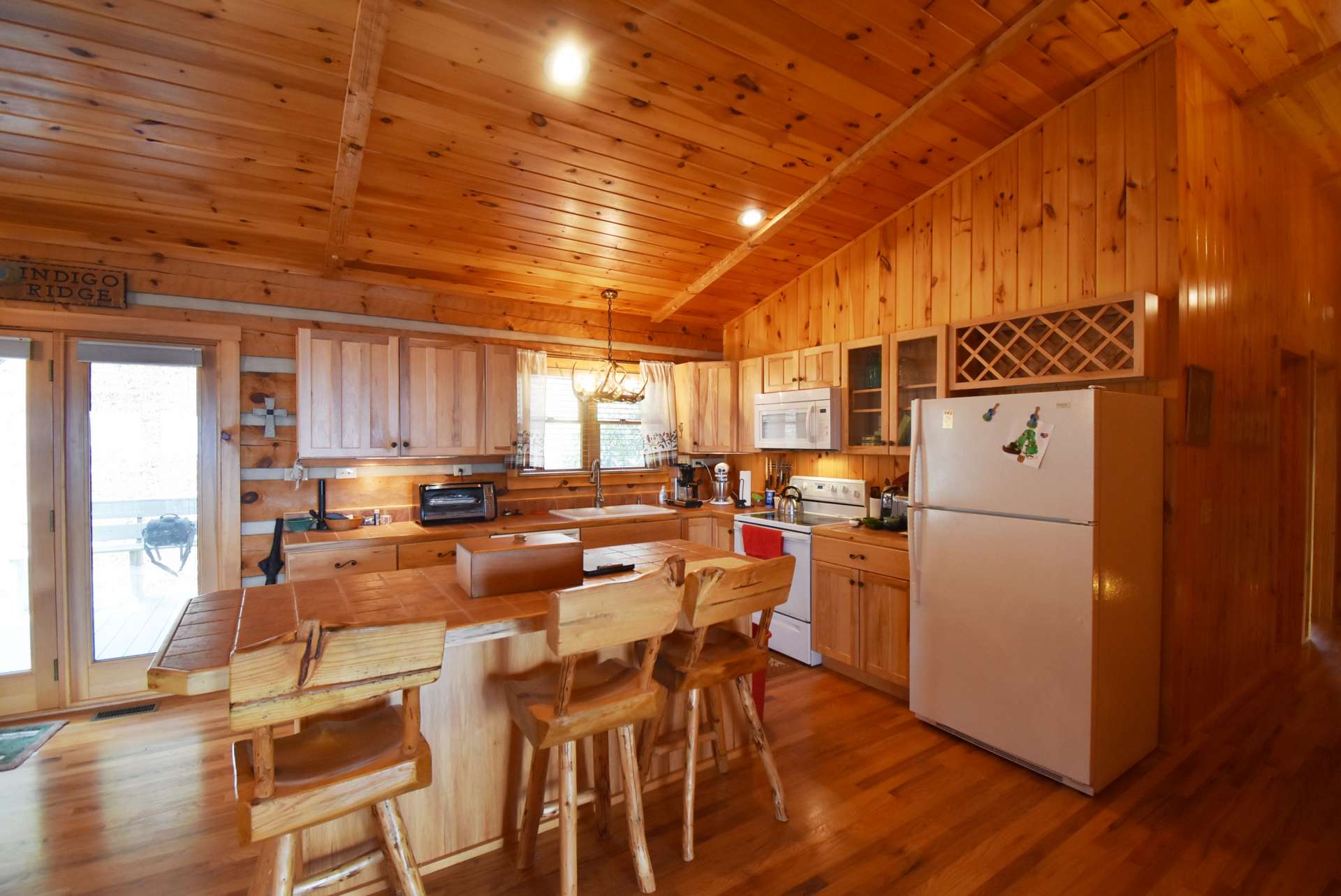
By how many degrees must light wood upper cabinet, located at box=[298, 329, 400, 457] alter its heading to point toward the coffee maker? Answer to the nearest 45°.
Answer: approximately 90° to its left

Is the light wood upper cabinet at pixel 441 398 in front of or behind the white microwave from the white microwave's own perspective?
in front

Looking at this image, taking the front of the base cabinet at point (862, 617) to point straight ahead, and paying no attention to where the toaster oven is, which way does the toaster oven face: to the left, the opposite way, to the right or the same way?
to the left

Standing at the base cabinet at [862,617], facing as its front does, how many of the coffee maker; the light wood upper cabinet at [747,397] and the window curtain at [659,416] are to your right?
3

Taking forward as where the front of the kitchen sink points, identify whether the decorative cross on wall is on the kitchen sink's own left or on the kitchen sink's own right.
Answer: on the kitchen sink's own right

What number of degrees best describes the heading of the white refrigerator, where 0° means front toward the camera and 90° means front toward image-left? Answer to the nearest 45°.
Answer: approximately 45°

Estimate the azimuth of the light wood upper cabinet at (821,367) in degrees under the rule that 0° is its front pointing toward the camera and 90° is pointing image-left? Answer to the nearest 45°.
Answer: approximately 45°

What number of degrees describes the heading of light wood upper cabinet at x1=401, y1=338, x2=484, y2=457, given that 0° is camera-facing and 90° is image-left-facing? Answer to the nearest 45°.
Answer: approximately 0°

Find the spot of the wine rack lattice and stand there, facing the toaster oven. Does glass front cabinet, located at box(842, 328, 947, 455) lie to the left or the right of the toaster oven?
right

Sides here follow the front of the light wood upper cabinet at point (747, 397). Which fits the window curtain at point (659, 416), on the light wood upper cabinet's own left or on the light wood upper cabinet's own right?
on the light wood upper cabinet's own right

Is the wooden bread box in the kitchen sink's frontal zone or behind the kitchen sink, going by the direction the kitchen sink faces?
frontal zone

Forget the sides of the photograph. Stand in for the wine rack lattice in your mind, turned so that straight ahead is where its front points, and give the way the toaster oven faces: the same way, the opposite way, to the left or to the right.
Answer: to the left

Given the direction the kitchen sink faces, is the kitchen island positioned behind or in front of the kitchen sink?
in front
